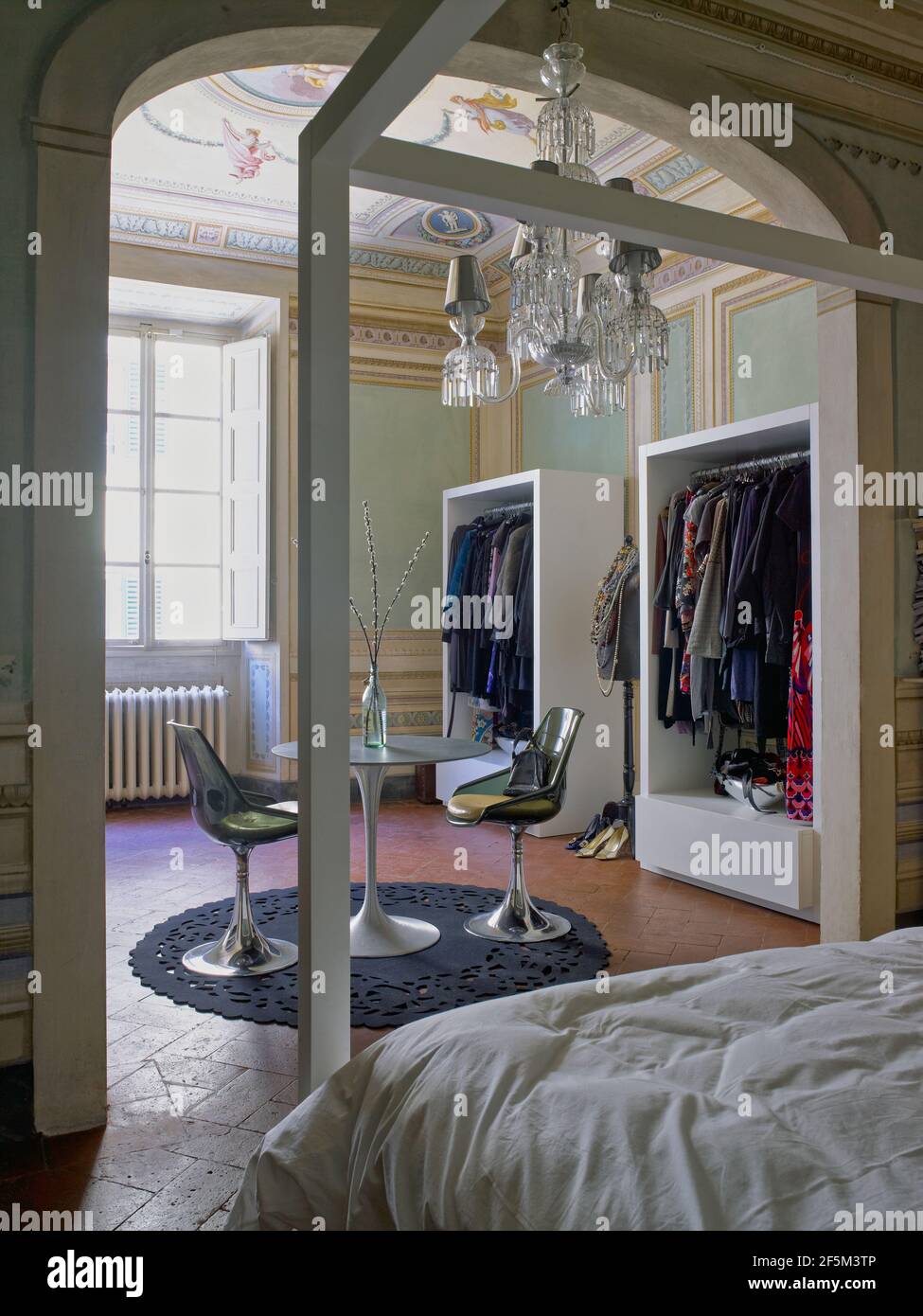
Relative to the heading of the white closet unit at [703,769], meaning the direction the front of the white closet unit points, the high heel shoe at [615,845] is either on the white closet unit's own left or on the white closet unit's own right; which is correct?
on the white closet unit's own right

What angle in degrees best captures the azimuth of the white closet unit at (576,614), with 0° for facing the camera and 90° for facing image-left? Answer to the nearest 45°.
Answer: approximately 45°

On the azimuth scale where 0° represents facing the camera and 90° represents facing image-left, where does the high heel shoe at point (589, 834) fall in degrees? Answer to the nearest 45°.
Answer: approximately 45°

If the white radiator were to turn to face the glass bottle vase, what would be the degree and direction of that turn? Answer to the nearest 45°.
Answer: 0° — it already faces it

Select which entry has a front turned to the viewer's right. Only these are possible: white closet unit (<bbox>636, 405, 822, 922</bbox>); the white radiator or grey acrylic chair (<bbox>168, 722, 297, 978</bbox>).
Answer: the grey acrylic chair

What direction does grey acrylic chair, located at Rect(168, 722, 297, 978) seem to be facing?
to the viewer's right

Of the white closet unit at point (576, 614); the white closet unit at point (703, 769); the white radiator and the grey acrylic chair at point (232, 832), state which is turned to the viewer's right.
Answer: the grey acrylic chair

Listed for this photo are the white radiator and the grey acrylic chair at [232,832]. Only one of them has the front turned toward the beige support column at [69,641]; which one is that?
the white radiator

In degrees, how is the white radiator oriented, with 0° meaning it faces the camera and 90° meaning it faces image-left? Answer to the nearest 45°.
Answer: approximately 0°
